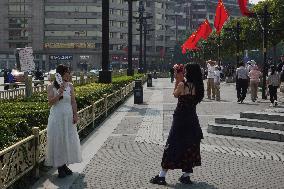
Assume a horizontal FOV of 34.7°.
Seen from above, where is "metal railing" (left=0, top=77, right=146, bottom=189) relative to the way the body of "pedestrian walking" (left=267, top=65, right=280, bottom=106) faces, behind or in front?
behind

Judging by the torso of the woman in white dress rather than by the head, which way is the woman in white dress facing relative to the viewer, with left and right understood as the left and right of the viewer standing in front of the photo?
facing the viewer and to the right of the viewer

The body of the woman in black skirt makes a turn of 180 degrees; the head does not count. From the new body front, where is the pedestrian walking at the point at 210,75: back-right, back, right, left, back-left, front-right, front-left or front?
back-left

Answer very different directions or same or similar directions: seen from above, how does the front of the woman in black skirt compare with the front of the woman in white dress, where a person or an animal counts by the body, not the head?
very different directions

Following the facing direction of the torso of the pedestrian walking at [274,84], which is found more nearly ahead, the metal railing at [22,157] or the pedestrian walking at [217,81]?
the pedestrian walking

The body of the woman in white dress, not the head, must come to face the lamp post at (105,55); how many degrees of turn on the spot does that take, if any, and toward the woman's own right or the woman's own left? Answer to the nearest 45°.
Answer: approximately 135° to the woman's own left

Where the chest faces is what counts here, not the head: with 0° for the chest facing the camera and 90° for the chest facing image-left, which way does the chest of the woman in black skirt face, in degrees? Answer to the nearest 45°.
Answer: approximately 135°

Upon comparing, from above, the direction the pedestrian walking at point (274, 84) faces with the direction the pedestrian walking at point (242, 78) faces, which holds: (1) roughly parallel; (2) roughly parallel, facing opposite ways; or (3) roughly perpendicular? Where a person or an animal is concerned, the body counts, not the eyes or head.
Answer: roughly parallel

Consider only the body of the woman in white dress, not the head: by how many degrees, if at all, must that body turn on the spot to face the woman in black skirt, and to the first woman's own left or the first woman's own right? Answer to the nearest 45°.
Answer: approximately 45° to the first woman's own left

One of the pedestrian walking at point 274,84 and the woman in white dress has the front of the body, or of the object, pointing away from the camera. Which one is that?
the pedestrian walking

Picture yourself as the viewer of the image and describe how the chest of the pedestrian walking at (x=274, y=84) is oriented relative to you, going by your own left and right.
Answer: facing away from the viewer
